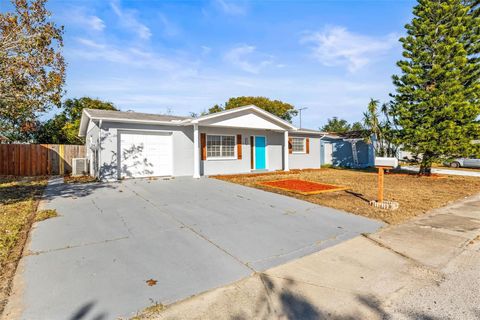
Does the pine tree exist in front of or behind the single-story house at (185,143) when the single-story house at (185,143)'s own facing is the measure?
in front

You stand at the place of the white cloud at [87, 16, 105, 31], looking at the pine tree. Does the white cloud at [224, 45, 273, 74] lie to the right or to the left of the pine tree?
left
